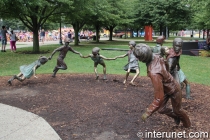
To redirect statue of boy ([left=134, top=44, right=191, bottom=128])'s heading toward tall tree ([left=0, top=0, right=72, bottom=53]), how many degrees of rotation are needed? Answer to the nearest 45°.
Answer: approximately 45° to its right

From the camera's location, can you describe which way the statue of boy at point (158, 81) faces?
facing to the left of the viewer
